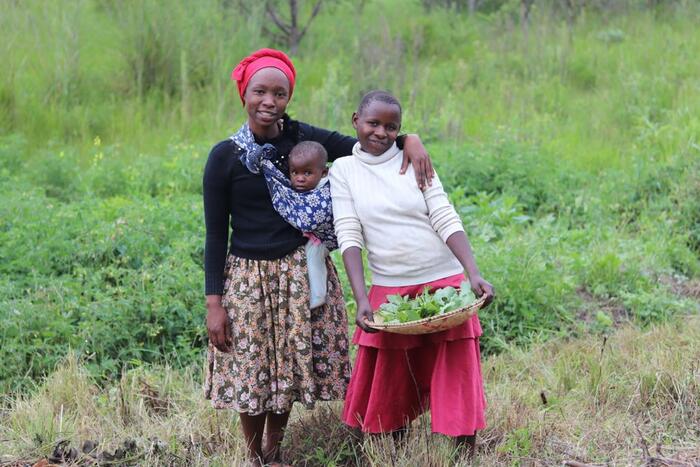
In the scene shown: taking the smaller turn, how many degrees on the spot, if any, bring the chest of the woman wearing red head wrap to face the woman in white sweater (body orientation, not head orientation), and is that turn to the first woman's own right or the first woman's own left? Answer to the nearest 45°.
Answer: approximately 90° to the first woman's own left

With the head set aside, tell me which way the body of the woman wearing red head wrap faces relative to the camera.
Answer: toward the camera

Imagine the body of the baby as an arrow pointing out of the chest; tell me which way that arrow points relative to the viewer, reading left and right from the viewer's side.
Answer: facing the viewer and to the left of the viewer
